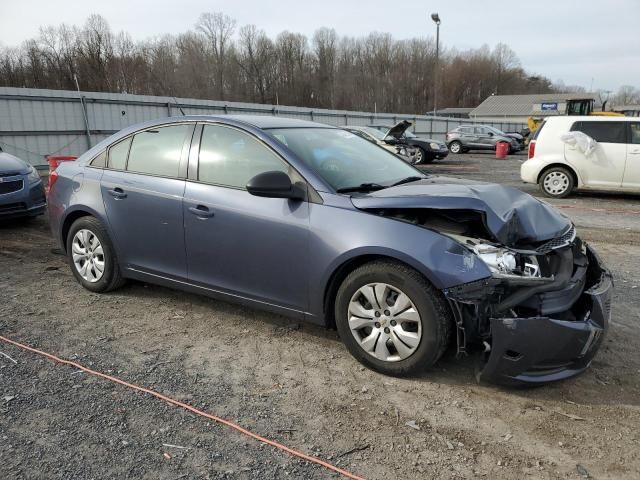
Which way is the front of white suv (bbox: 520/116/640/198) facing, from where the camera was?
facing to the right of the viewer

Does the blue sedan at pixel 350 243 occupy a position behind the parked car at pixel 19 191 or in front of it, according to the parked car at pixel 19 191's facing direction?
in front

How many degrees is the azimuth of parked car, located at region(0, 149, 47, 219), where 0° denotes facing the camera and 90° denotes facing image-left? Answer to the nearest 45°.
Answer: approximately 315°

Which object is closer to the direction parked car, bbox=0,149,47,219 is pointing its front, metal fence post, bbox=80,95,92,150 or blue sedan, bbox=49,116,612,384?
the blue sedan

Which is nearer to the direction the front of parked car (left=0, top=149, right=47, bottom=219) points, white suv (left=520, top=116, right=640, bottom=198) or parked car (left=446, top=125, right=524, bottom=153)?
the white suv

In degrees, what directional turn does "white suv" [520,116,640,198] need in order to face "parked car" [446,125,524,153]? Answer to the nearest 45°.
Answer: approximately 90° to its left

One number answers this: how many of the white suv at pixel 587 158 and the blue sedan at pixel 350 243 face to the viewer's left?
0

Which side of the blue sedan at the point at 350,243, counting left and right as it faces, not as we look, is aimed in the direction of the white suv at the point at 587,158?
left

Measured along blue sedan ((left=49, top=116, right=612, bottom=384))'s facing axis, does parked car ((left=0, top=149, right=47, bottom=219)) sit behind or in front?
behind

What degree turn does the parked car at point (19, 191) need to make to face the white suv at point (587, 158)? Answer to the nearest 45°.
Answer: approximately 45° to its left

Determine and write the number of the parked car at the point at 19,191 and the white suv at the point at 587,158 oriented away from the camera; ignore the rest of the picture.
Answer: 0

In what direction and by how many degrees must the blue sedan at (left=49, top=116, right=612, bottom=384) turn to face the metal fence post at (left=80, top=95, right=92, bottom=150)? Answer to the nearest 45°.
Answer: approximately 180°

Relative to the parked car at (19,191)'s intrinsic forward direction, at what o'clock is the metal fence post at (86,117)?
The metal fence post is roughly at 8 o'clock from the parked car.
